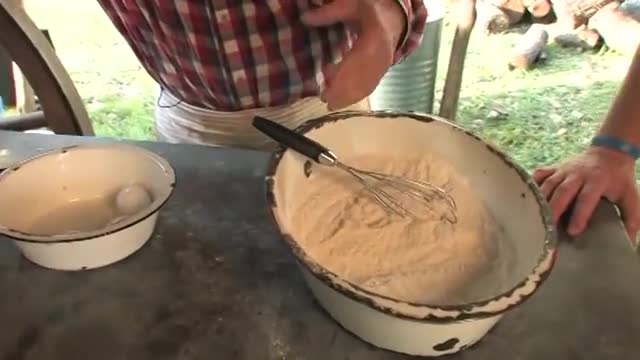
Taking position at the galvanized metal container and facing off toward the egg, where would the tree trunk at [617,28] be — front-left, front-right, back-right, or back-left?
back-left

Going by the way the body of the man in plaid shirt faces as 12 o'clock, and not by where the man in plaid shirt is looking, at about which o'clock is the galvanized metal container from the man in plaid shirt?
The galvanized metal container is roughly at 7 o'clock from the man in plaid shirt.

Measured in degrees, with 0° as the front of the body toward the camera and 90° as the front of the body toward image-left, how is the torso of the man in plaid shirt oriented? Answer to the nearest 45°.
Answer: approximately 0°

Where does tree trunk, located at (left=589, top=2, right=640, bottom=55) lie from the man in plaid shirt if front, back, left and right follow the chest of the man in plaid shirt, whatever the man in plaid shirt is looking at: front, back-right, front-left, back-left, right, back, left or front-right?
back-left
